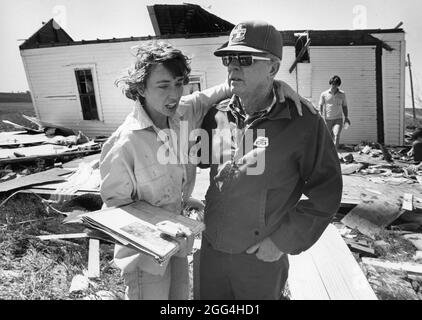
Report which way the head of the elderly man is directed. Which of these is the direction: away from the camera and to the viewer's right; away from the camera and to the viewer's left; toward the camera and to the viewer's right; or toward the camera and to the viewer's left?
toward the camera and to the viewer's left

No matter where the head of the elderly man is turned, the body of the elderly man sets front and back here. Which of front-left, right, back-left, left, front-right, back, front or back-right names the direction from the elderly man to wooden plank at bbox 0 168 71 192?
right

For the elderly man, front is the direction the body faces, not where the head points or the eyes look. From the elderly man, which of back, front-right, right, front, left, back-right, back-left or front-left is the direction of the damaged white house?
back-right

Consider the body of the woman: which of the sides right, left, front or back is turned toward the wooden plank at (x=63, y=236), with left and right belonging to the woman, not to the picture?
back

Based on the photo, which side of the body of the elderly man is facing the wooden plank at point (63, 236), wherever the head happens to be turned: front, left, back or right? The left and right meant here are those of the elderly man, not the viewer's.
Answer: right

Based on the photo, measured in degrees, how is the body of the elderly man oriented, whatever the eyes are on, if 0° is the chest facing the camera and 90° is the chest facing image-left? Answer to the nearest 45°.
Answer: approximately 45°

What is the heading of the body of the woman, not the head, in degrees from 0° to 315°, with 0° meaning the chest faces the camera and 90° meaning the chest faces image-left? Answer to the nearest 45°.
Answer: approximately 315°

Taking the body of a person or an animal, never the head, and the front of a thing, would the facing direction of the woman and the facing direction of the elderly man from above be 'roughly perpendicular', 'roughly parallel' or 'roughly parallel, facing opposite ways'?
roughly perpendicular
